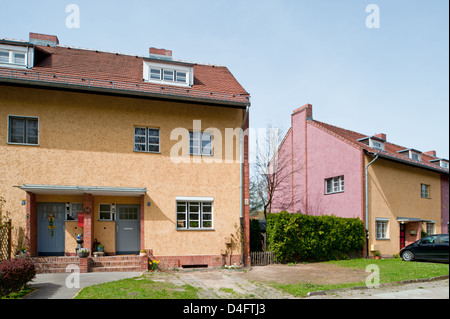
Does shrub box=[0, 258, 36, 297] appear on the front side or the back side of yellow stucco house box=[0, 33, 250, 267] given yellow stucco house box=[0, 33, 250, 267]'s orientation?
on the front side

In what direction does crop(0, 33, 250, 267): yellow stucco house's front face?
toward the camera

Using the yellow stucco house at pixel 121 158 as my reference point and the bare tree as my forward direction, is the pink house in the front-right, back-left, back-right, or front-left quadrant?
front-right

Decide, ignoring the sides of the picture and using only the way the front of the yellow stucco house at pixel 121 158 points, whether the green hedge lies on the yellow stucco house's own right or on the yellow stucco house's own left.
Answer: on the yellow stucco house's own left

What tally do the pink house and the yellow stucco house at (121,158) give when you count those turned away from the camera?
0
